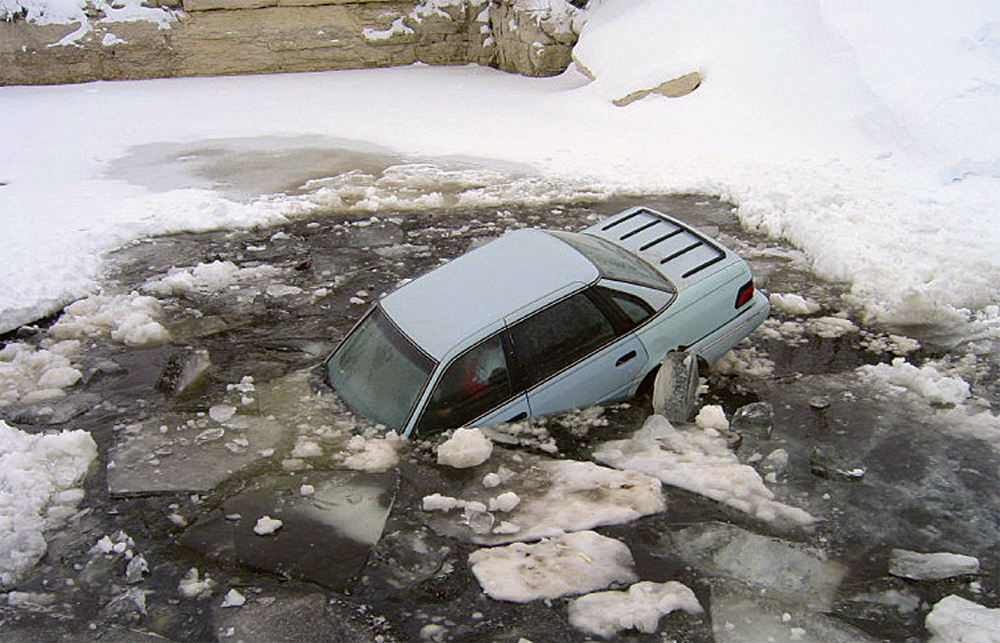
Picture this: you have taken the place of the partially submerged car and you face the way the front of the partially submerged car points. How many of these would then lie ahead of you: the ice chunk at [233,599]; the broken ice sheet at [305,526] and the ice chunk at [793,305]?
2

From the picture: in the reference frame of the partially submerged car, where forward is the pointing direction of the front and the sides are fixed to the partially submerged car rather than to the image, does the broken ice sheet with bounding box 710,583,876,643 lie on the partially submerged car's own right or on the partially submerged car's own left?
on the partially submerged car's own left

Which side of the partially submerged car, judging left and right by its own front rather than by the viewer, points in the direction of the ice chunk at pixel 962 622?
left

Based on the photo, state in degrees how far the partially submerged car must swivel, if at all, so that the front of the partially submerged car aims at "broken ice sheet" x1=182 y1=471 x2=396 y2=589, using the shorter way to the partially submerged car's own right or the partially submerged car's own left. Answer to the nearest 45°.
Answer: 0° — it already faces it

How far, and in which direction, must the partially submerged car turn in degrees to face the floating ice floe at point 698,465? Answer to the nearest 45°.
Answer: approximately 90° to its left

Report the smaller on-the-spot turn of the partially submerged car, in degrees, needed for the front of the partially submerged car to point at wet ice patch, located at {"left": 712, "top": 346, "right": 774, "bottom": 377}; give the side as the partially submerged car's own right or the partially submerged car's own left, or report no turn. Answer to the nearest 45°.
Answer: approximately 180°

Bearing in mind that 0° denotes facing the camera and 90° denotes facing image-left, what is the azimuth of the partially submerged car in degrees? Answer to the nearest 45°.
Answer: approximately 45°

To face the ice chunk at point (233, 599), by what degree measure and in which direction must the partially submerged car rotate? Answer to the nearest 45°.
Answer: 0° — it already faces it

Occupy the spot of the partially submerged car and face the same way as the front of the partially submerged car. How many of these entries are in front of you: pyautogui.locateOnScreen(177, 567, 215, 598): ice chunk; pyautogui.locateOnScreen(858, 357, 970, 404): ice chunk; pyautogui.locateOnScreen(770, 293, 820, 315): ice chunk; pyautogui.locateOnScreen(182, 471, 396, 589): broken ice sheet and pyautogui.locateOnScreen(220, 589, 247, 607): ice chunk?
3

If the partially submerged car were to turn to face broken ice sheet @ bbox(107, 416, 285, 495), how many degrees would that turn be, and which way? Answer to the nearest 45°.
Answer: approximately 45° to its right

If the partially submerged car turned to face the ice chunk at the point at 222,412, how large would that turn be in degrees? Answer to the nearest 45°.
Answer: approximately 45° to its right
